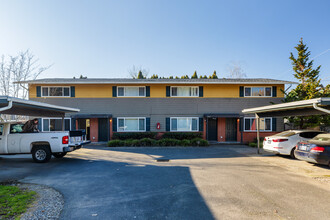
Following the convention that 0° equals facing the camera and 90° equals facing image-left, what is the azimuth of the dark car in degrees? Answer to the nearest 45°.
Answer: approximately 225°

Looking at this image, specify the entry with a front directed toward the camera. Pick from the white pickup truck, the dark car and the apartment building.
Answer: the apartment building

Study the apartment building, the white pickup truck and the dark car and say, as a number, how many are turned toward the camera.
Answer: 1

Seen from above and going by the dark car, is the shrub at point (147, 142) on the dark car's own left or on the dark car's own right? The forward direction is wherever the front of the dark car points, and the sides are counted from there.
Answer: on the dark car's own left

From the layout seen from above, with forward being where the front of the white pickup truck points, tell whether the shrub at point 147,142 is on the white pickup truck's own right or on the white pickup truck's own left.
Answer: on the white pickup truck's own right

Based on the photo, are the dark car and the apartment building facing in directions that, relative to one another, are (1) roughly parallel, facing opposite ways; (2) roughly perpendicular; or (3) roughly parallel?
roughly perpendicular

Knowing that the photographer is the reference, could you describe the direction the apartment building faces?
facing the viewer

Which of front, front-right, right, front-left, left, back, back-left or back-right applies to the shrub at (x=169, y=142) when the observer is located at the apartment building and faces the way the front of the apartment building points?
front

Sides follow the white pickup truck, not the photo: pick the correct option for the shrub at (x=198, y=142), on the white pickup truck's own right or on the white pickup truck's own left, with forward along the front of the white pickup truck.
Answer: on the white pickup truck's own right

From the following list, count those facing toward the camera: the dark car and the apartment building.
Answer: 1

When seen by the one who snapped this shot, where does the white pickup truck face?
facing away from the viewer and to the left of the viewer

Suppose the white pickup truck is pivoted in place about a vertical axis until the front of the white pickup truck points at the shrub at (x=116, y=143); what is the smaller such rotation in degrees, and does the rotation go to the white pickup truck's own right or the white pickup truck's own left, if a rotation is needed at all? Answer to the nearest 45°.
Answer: approximately 90° to the white pickup truck's own right

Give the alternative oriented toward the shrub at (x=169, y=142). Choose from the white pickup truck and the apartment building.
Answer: the apartment building
